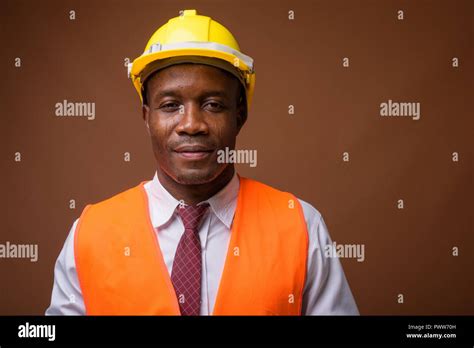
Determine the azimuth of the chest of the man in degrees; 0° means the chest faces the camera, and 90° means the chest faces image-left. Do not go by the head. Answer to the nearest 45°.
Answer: approximately 0°
